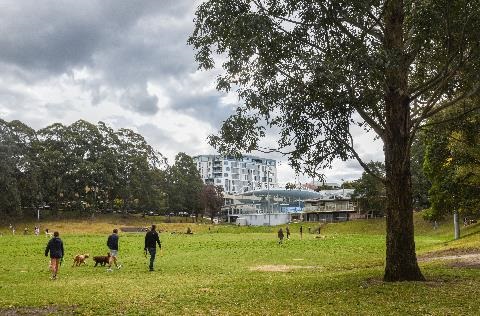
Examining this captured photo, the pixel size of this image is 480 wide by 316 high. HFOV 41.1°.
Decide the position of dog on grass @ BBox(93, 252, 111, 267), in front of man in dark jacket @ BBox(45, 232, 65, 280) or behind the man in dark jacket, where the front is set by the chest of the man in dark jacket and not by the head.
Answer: in front

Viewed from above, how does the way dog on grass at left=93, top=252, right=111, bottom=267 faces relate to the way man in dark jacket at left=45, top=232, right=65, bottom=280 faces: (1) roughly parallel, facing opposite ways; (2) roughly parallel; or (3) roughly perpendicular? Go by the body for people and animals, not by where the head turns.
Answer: roughly perpendicular

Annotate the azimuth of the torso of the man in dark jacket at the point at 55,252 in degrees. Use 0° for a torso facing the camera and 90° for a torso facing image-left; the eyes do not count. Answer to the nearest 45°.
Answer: approximately 180°

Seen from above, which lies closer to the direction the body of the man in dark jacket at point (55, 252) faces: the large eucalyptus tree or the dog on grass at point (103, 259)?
the dog on grass

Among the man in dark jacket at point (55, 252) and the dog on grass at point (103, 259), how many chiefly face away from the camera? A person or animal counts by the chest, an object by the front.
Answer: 1

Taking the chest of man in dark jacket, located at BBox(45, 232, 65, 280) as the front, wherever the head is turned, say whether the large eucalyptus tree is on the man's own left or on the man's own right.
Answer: on the man's own right
